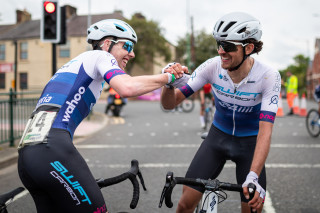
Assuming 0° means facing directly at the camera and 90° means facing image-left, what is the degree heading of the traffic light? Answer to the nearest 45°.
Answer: approximately 0°

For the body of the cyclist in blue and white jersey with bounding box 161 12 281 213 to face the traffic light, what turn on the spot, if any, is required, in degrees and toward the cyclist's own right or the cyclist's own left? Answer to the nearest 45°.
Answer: approximately 135° to the cyclist's own right

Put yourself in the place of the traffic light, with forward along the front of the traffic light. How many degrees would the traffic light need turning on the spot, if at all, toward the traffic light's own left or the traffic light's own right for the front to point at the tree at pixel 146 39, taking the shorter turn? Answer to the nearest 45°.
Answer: approximately 180°

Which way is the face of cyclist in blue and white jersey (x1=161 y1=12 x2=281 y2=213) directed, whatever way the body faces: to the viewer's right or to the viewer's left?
to the viewer's left

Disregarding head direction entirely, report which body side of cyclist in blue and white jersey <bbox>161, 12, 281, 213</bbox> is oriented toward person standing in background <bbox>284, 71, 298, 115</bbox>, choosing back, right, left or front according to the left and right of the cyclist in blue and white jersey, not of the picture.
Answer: back

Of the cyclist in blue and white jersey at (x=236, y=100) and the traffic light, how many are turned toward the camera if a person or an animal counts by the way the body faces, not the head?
2
